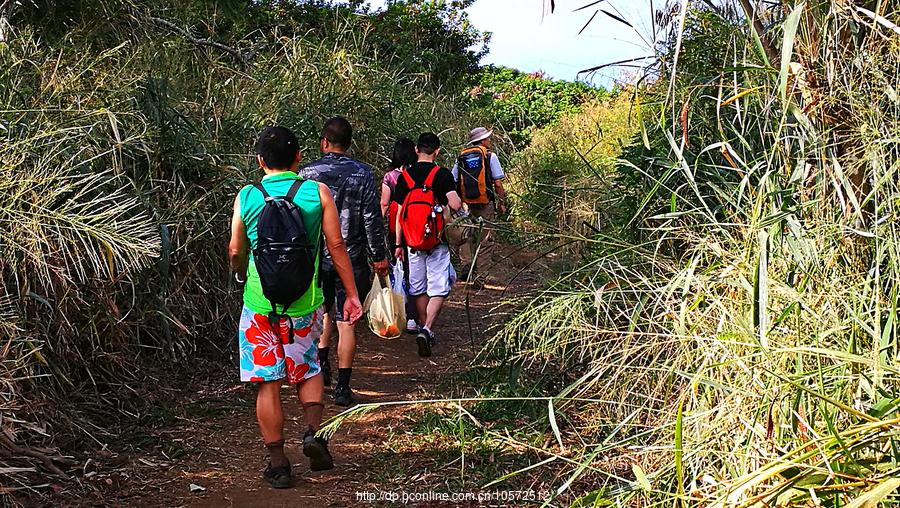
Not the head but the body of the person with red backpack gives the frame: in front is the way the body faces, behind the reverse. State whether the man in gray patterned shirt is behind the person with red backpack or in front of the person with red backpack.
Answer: behind

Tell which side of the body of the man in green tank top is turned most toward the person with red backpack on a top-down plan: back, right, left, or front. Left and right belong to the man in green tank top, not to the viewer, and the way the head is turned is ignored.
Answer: front

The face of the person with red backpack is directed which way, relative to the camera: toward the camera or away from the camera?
away from the camera

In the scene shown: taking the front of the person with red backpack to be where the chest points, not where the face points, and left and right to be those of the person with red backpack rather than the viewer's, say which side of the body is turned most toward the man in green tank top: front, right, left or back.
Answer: back

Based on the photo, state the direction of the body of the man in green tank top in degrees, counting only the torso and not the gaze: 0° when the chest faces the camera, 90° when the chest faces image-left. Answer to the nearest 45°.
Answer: approximately 180°

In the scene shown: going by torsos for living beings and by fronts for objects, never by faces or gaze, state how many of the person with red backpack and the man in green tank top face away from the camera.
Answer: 2

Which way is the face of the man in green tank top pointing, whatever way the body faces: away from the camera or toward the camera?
away from the camera

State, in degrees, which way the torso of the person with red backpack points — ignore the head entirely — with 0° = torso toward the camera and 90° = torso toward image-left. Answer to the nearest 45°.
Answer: approximately 180°
